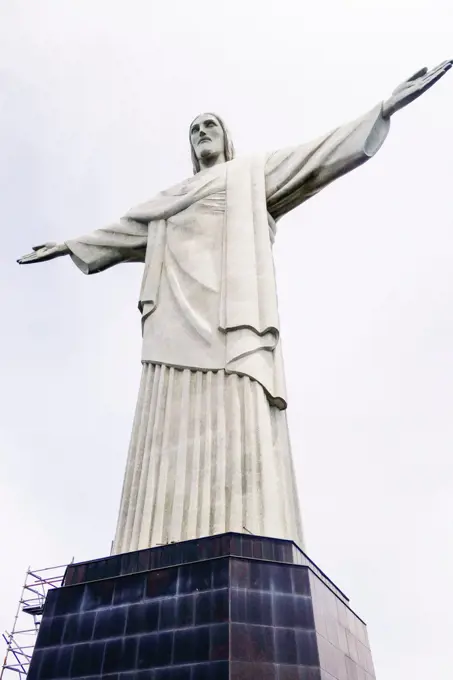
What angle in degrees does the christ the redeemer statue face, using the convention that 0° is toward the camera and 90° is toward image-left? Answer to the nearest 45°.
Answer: approximately 45°
